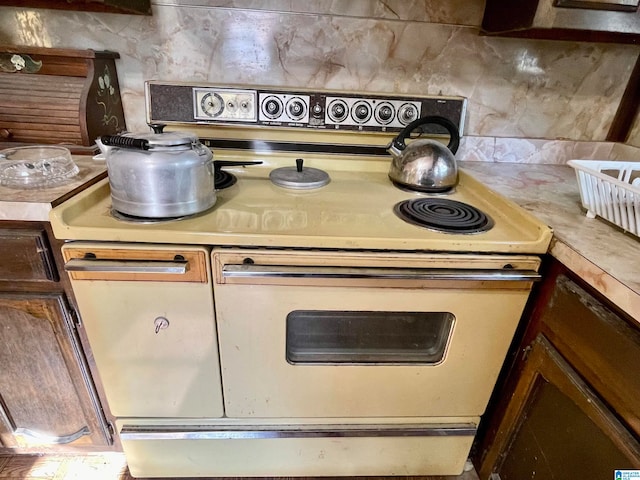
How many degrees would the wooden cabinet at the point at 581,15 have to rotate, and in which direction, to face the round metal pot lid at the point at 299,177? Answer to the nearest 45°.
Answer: approximately 45° to its right

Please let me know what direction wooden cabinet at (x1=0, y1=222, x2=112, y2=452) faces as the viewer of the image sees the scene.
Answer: facing the viewer

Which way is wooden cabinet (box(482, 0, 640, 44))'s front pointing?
toward the camera

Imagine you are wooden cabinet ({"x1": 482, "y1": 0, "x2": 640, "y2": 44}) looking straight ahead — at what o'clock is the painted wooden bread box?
The painted wooden bread box is roughly at 2 o'clock from the wooden cabinet.

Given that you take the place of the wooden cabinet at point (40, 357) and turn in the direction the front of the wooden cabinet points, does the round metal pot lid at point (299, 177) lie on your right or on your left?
on your left

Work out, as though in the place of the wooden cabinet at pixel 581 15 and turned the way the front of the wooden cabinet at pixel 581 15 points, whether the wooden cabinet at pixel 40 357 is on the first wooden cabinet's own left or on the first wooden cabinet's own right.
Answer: on the first wooden cabinet's own right

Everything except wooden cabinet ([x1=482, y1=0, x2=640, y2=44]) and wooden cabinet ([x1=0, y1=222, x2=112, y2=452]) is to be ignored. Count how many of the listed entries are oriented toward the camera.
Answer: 2

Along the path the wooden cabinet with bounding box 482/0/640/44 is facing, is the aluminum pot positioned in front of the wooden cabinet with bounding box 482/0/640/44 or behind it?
in front

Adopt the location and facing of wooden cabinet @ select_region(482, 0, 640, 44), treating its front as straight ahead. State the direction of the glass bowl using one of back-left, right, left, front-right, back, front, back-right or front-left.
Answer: front-right

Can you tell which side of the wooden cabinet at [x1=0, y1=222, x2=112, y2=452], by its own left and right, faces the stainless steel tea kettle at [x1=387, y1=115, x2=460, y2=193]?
left
